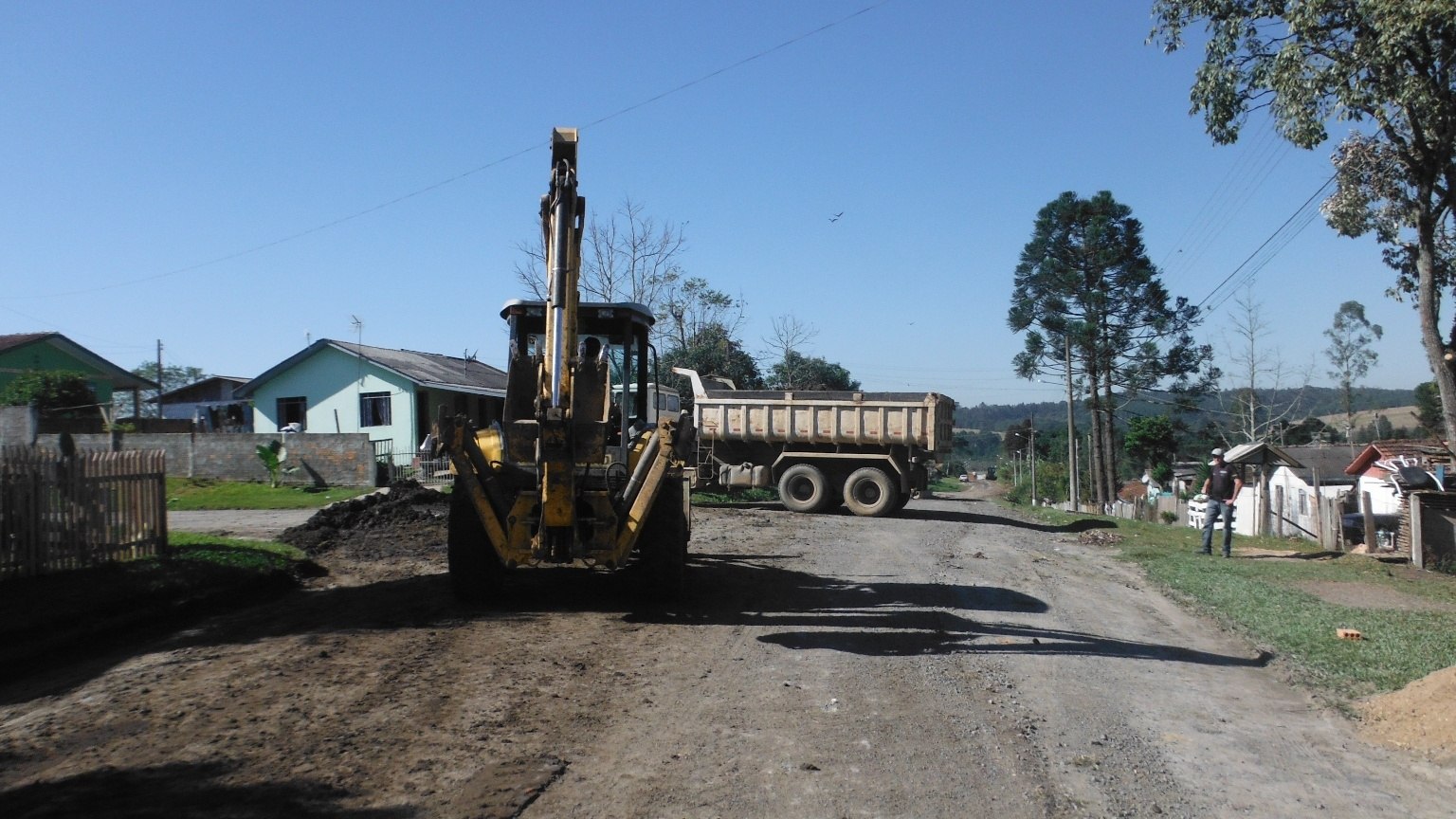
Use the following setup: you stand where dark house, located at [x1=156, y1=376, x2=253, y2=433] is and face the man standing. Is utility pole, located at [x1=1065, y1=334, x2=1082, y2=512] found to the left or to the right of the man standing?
left

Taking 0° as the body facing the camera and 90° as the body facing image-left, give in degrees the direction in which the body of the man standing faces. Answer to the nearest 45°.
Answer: approximately 45°

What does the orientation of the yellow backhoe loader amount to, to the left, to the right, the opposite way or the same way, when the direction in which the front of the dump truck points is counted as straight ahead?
to the right

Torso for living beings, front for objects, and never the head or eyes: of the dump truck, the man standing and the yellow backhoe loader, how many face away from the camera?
1

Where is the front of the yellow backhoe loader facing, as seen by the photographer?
facing away from the viewer

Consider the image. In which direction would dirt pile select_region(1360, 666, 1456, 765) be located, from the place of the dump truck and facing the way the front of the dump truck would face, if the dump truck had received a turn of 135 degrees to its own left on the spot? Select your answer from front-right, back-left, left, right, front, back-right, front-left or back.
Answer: front-right

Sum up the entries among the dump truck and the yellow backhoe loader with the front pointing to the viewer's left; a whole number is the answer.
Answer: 1

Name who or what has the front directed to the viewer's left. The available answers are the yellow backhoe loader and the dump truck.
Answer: the dump truck

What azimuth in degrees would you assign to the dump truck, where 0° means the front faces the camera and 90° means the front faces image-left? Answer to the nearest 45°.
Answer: approximately 90°

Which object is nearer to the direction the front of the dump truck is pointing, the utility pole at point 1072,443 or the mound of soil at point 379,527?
the mound of soil

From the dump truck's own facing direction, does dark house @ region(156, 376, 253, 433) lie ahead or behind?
ahead

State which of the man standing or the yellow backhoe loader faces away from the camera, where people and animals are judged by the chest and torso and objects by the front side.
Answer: the yellow backhoe loader

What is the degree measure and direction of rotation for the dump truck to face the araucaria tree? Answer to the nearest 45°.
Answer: approximately 135° to its right

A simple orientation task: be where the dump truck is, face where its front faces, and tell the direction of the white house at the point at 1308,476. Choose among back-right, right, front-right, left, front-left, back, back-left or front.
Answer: back-right
